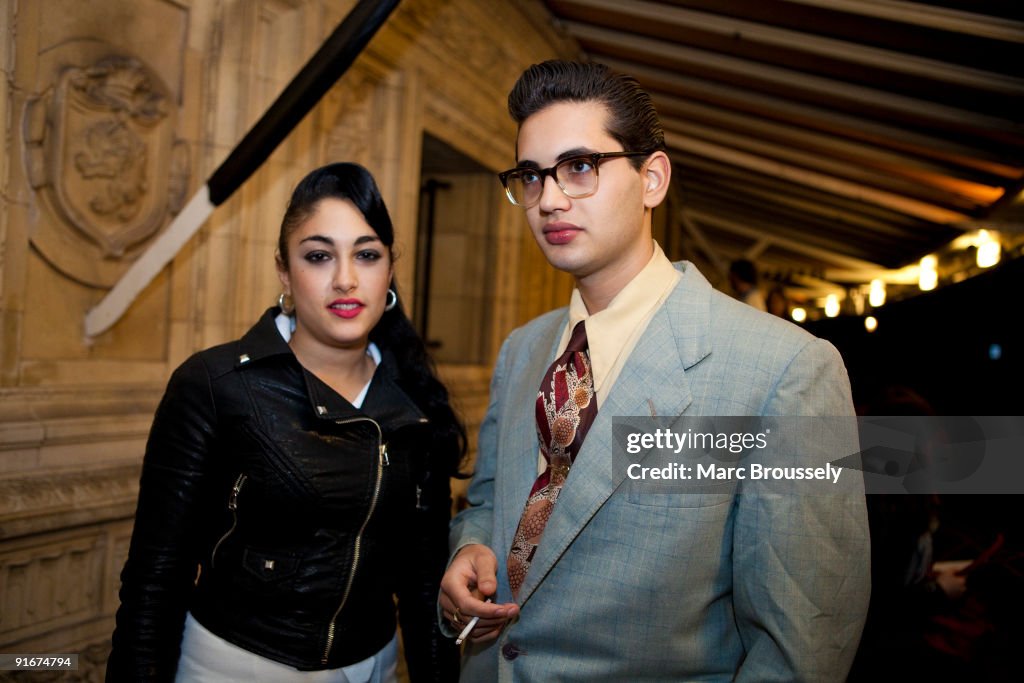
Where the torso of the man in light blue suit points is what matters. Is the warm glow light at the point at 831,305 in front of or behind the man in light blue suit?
behind

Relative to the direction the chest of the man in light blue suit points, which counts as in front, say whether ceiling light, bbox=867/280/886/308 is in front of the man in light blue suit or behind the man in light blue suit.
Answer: behind

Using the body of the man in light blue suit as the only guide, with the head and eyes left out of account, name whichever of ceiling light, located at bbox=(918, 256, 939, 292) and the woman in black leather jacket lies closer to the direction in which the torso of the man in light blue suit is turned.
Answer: the woman in black leather jacket

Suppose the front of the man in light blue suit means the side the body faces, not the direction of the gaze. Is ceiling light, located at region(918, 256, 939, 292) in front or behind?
behind

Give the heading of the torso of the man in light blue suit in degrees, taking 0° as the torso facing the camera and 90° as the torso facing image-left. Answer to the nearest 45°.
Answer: approximately 45°

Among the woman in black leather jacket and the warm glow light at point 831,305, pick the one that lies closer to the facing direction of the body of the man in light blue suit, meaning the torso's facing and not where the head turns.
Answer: the woman in black leather jacket

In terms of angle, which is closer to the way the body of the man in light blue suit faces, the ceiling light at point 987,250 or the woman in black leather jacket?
the woman in black leather jacket

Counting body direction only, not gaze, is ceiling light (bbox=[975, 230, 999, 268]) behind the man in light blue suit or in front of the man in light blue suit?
behind

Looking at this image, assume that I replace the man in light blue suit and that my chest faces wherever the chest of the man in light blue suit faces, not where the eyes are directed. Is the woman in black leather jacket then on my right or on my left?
on my right
